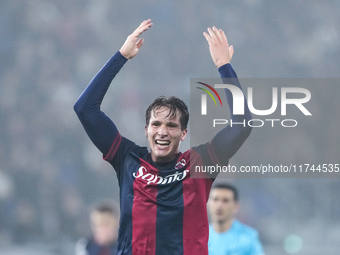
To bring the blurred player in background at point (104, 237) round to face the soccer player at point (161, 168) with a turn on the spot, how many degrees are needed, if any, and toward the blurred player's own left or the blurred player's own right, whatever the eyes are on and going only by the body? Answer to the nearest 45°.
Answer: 0° — they already face them

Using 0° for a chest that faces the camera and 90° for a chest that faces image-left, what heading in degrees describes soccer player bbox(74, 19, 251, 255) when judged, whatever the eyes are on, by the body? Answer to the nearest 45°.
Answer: approximately 0°

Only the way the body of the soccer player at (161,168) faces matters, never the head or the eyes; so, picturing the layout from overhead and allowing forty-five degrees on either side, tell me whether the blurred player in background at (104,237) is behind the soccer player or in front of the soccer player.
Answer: behind

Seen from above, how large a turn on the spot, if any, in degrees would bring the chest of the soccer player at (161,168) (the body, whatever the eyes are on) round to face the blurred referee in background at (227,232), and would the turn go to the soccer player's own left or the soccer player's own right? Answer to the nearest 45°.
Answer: approximately 180°

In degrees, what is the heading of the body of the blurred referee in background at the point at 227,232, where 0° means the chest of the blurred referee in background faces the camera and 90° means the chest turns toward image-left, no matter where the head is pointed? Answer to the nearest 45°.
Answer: approximately 45°

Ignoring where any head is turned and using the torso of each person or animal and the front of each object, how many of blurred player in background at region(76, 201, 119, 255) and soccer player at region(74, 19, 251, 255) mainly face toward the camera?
2

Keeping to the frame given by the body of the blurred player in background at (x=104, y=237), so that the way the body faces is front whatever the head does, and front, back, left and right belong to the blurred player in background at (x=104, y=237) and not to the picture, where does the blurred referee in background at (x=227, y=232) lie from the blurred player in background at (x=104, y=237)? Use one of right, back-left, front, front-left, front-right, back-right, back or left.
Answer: front-left
